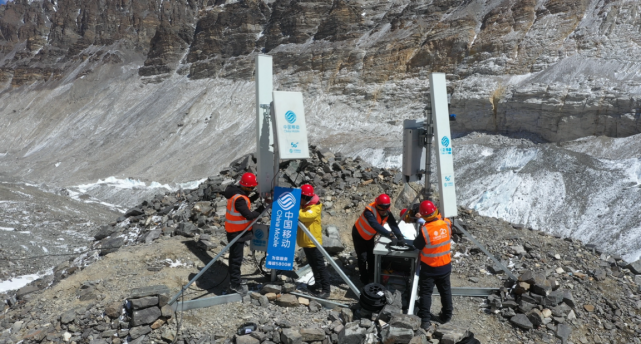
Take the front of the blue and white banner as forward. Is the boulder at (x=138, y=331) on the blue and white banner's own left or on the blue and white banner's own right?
on the blue and white banner's own right

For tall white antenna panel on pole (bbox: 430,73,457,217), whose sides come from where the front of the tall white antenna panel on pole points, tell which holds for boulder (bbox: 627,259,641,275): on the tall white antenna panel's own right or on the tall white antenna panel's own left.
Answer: on the tall white antenna panel's own left

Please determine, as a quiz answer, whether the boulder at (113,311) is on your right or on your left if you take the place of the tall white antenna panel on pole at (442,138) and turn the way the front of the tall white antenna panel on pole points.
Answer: on your right

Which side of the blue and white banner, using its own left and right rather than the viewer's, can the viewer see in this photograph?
front

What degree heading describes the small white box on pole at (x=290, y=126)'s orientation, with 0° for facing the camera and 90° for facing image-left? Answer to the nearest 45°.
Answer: approximately 0°

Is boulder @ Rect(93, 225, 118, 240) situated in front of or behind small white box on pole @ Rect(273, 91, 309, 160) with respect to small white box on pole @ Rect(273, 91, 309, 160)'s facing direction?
behind

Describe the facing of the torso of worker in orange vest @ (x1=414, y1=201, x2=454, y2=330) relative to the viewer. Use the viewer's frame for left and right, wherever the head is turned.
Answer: facing away from the viewer and to the left of the viewer

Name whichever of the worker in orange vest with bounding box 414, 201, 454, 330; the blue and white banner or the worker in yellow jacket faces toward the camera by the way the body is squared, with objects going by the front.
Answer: the blue and white banner

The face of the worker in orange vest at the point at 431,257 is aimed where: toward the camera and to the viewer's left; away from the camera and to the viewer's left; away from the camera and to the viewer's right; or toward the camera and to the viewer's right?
away from the camera and to the viewer's left

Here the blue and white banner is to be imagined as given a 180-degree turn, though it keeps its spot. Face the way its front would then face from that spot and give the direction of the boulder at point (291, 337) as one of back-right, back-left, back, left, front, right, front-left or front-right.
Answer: back
